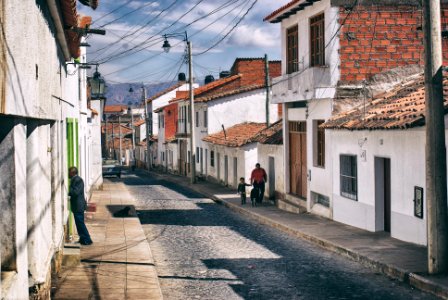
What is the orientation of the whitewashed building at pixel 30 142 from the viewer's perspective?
to the viewer's right

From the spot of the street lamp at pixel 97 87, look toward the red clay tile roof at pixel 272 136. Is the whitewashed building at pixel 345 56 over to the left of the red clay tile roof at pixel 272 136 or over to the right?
right

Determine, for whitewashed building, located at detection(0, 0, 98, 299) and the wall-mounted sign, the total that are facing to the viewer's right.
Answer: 1

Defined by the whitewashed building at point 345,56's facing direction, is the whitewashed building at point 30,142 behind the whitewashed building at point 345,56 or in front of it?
in front

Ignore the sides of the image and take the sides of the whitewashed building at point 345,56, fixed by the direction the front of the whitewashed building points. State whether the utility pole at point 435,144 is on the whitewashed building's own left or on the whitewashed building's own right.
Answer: on the whitewashed building's own left

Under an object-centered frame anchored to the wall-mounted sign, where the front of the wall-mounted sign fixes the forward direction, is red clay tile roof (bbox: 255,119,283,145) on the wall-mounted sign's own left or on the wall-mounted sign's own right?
on the wall-mounted sign's own right

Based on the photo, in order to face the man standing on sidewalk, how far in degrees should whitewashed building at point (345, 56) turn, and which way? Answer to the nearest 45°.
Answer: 0° — it already faces them

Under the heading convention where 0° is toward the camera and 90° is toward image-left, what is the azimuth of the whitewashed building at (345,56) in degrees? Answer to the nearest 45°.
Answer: approximately 45°

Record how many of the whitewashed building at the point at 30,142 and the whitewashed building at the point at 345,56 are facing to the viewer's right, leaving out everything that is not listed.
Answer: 1

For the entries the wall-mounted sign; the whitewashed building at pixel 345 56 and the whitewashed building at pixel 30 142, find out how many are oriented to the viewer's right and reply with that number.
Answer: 1

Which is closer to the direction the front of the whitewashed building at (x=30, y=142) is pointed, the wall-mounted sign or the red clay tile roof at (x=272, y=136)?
the wall-mounted sign

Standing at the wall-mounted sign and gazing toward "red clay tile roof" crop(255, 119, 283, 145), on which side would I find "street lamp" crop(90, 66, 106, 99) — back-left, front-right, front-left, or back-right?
front-left

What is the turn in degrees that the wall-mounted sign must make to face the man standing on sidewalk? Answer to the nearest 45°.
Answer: approximately 45° to its right

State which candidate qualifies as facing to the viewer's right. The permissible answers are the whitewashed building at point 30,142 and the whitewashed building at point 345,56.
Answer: the whitewashed building at point 30,142

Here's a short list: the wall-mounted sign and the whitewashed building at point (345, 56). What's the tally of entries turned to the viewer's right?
0

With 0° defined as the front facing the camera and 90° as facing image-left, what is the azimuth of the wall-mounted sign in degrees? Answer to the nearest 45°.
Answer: approximately 45°

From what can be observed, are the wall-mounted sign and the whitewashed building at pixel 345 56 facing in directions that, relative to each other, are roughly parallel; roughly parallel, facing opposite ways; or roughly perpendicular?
roughly parallel

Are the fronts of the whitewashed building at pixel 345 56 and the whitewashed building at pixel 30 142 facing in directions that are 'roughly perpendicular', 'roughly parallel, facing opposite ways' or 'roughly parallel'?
roughly parallel, facing opposite ways

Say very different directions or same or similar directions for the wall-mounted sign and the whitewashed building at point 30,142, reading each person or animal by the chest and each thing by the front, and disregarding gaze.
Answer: very different directions
